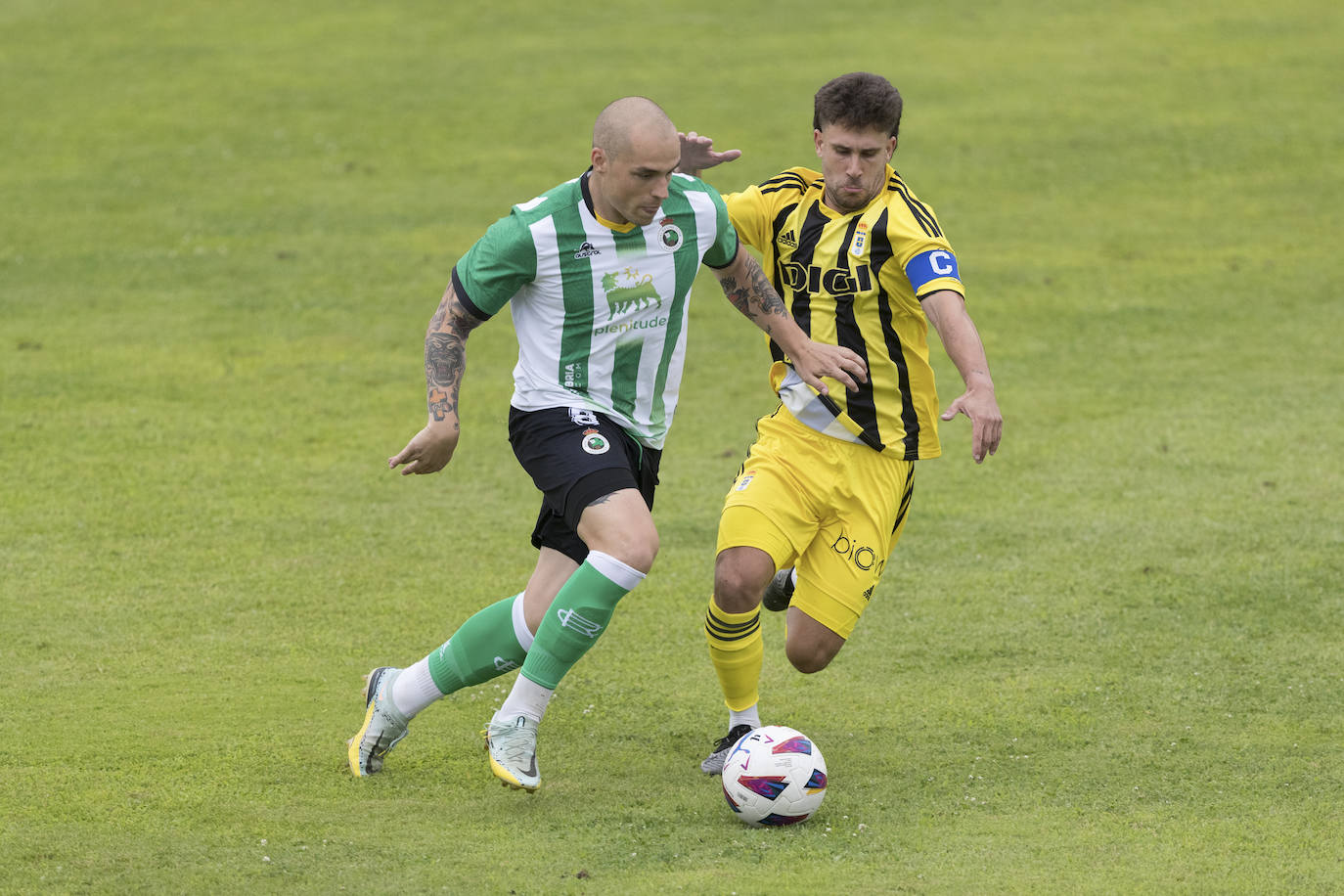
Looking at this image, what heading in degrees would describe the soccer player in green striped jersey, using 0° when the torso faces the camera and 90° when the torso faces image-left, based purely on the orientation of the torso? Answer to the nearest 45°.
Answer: approximately 315°

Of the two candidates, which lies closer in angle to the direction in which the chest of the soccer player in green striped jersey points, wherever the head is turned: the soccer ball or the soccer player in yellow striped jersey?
the soccer ball

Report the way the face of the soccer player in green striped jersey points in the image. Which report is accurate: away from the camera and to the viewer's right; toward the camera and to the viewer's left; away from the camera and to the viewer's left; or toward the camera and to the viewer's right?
toward the camera and to the viewer's right

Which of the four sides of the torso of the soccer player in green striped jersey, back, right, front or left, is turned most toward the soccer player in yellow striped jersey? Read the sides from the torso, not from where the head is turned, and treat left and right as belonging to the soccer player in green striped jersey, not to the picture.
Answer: left
